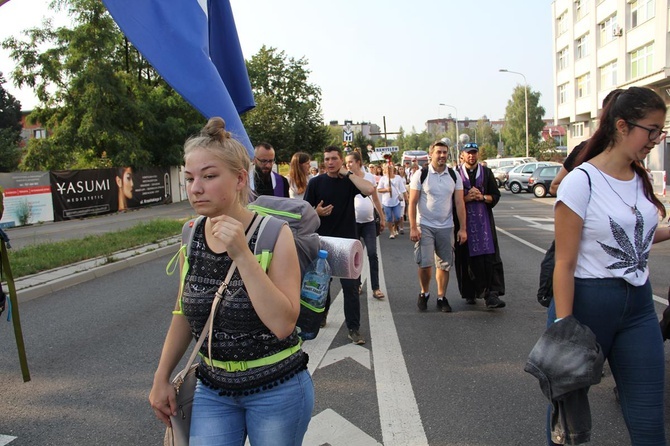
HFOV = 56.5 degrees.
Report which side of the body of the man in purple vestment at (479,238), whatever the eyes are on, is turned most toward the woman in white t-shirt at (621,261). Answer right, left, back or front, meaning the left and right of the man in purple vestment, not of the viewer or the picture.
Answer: front

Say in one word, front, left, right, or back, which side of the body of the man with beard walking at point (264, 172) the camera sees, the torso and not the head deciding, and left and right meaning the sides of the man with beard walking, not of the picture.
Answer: front

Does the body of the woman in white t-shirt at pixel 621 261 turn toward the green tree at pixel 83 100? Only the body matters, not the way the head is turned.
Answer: no

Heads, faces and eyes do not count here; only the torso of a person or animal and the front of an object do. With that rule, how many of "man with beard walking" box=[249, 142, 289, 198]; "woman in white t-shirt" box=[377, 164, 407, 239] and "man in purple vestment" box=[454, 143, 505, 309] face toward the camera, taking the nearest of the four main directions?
3

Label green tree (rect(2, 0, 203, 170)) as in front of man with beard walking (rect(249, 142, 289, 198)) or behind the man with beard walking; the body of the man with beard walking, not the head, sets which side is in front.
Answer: behind

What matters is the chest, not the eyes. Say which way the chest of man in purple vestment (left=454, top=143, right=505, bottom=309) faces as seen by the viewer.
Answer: toward the camera

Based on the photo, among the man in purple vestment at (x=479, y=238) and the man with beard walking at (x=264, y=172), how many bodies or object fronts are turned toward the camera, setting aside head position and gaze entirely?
2

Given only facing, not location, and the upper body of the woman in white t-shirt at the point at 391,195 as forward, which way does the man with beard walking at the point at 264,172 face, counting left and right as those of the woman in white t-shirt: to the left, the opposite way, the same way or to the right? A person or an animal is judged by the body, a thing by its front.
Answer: the same way

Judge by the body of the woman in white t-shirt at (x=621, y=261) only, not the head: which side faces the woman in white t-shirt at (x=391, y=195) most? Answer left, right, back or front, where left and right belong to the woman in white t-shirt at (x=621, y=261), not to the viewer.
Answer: back

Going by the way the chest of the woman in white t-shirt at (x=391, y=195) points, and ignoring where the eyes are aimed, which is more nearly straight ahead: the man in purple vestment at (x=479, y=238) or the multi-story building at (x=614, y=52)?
the man in purple vestment

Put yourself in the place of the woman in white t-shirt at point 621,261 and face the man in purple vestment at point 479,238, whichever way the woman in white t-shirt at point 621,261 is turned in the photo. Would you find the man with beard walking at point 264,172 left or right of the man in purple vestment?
left

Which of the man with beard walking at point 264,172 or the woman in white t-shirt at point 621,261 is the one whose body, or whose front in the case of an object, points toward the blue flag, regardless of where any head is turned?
the man with beard walking

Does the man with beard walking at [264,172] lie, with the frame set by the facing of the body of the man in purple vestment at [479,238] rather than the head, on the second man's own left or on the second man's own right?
on the second man's own right
